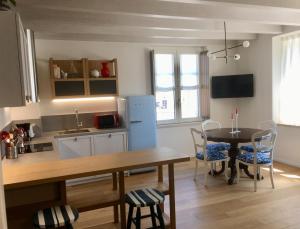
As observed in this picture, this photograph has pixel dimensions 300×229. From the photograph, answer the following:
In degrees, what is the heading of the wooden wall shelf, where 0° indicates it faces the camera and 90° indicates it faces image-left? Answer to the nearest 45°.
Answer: approximately 0°

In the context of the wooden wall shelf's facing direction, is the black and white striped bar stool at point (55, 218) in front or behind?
in front

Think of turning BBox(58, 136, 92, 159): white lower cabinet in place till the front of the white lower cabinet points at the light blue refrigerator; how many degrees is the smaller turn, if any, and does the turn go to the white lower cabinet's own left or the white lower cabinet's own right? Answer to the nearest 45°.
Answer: approximately 90° to the white lower cabinet's own left

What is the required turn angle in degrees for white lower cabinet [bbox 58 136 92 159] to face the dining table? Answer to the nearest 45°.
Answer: approximately 90° to its left

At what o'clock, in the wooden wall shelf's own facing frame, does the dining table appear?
The dining table is roughly at 10 o'clock from the wooden wall shelf.

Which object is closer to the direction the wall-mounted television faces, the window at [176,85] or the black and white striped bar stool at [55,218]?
the black and white striped bar stool

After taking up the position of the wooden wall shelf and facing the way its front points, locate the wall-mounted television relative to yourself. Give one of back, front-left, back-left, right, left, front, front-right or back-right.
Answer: left

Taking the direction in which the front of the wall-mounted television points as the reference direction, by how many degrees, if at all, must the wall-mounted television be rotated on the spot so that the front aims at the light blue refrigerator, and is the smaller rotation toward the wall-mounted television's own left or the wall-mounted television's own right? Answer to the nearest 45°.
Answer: approximately 45° to the wall-mounted television's own right
